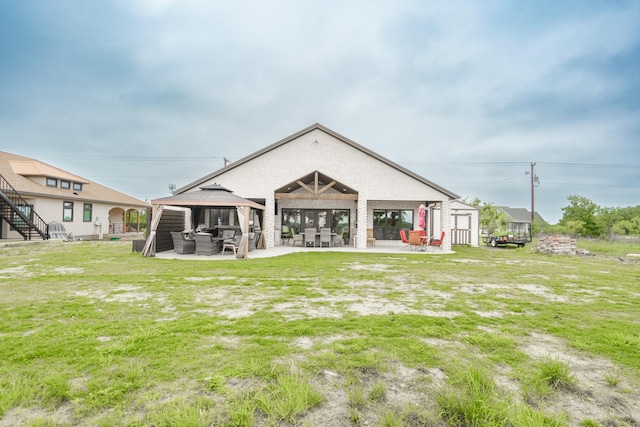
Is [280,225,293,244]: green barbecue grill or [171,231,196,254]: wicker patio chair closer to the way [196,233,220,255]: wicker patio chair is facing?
the green barbecue grill

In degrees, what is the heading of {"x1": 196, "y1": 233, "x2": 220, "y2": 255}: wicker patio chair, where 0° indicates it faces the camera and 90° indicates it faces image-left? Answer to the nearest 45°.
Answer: approximately 225°

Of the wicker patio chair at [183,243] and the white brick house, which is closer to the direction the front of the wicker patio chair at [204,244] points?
the white brick house

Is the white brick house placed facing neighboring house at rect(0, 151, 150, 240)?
no

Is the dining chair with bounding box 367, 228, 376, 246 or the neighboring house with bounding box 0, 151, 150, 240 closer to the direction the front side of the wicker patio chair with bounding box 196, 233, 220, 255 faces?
the dining chair

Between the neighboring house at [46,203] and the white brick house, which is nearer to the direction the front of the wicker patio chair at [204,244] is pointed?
the white brick house
